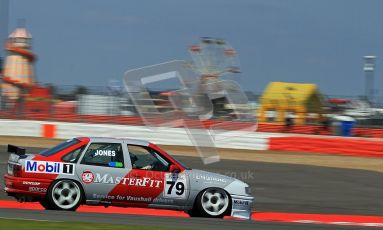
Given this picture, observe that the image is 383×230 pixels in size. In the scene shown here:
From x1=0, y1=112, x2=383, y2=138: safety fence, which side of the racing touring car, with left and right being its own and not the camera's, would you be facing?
left

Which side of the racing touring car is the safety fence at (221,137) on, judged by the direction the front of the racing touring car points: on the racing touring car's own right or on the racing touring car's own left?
on the racing touring car's own left

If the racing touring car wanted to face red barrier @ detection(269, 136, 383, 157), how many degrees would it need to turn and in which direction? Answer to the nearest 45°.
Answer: approximately 45° to its left

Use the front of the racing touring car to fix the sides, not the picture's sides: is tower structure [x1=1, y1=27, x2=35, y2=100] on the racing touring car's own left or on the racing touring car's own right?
on the racing touring car's own left

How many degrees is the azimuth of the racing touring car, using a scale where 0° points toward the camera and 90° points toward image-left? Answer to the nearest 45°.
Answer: approximately 270°

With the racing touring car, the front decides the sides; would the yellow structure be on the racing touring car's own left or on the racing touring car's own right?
on the racing touring car's own left
